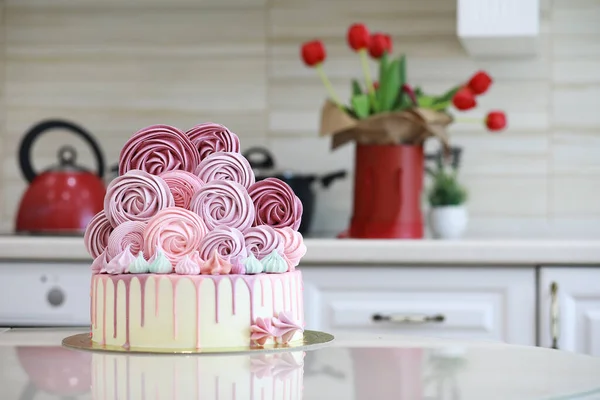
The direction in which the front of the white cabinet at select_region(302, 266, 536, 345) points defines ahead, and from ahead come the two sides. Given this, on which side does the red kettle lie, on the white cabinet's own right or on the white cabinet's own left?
on the white cabinet's own right

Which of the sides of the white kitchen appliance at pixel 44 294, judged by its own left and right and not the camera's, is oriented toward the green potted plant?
left

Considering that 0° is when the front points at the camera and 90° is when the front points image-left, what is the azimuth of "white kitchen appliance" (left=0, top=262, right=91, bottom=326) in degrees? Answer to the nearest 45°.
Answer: approximately 0°

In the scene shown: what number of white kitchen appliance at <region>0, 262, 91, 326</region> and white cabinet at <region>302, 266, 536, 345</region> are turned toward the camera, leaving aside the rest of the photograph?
2

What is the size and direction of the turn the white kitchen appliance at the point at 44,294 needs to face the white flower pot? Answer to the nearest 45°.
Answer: approximately 90° to its left

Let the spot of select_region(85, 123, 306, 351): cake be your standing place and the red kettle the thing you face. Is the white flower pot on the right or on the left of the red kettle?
right

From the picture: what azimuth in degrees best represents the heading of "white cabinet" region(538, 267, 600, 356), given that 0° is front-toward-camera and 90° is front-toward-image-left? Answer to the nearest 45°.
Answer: approximately 0°
